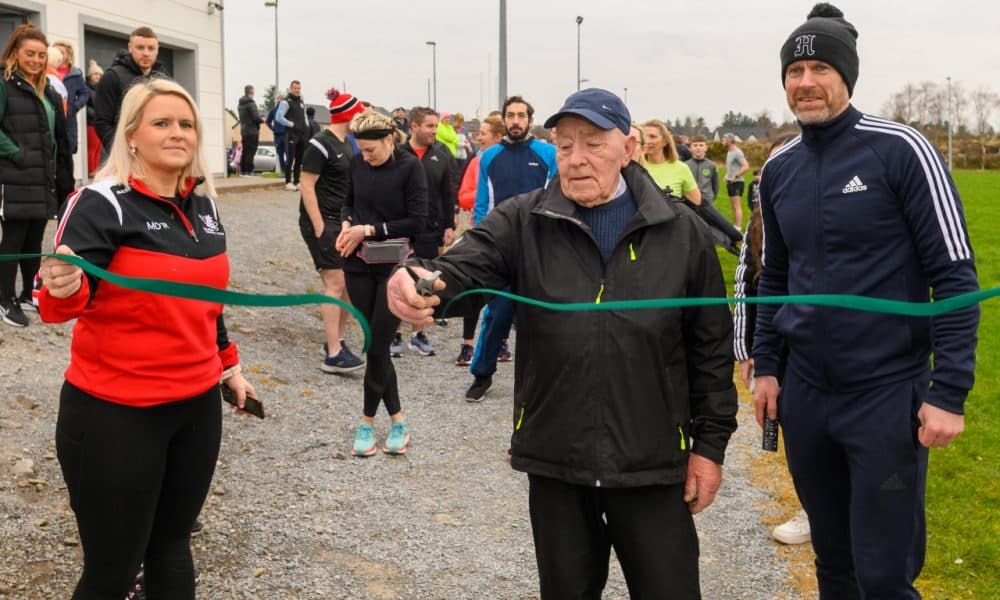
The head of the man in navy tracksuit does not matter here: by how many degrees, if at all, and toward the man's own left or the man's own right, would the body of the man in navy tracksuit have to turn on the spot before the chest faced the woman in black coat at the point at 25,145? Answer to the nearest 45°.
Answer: approximately 90° to the man's own right

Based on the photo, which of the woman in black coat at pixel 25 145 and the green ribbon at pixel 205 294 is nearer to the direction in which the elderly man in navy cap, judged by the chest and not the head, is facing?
the green ribbon

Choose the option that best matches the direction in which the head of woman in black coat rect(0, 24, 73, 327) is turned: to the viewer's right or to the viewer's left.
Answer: to the viewer's right

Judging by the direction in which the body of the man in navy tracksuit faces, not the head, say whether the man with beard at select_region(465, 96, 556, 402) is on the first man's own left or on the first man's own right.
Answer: on the first man's own right

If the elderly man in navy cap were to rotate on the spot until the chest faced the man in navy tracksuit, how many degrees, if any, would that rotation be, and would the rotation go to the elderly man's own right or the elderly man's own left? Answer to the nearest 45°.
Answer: approximately 90° to the elderly man's own left

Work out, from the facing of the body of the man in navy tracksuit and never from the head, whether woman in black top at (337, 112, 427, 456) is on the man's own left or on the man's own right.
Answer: on the man's own right

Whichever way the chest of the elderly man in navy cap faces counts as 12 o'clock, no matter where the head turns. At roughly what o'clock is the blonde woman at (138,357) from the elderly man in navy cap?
The blonde woman is roughly at 3 o'clock from the elderly man in navy cap.

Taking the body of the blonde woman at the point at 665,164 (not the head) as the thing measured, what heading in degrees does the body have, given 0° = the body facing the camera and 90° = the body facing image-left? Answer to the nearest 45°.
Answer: approximately 45°

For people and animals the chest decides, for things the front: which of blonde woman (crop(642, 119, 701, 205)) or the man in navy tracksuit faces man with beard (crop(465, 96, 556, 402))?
the blonde woman

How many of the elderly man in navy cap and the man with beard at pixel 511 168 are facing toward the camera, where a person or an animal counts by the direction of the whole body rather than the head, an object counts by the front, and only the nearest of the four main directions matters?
2
